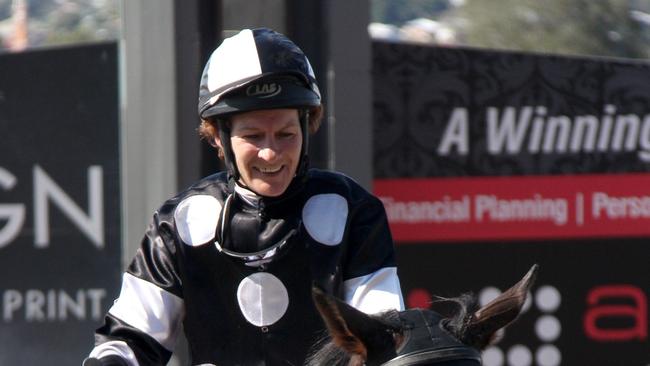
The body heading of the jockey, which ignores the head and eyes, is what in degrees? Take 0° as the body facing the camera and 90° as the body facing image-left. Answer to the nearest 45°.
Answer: approximately 0°

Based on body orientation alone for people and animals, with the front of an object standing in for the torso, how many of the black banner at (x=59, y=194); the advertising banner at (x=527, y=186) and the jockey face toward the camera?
3

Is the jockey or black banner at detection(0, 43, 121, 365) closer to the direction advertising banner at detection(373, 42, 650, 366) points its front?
the jockey

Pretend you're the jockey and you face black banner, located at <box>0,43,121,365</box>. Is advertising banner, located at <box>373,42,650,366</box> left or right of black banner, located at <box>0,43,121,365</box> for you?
right

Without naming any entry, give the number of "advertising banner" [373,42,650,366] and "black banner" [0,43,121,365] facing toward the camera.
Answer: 2

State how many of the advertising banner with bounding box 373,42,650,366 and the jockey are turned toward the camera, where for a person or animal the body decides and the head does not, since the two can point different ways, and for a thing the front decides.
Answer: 2

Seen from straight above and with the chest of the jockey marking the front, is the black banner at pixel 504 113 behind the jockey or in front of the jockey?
behind

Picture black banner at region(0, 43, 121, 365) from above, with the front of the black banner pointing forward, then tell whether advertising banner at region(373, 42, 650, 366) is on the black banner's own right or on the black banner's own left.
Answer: on the black banner's own left

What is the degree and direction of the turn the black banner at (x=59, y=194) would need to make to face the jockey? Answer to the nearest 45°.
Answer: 0° — it already faces them

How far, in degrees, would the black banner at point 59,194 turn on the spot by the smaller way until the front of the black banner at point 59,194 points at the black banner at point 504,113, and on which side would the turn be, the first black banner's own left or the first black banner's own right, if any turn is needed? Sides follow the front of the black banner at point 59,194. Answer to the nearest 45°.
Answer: approximately 90° to the first black banner's own left

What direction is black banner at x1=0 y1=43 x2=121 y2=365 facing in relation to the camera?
toward the camera
